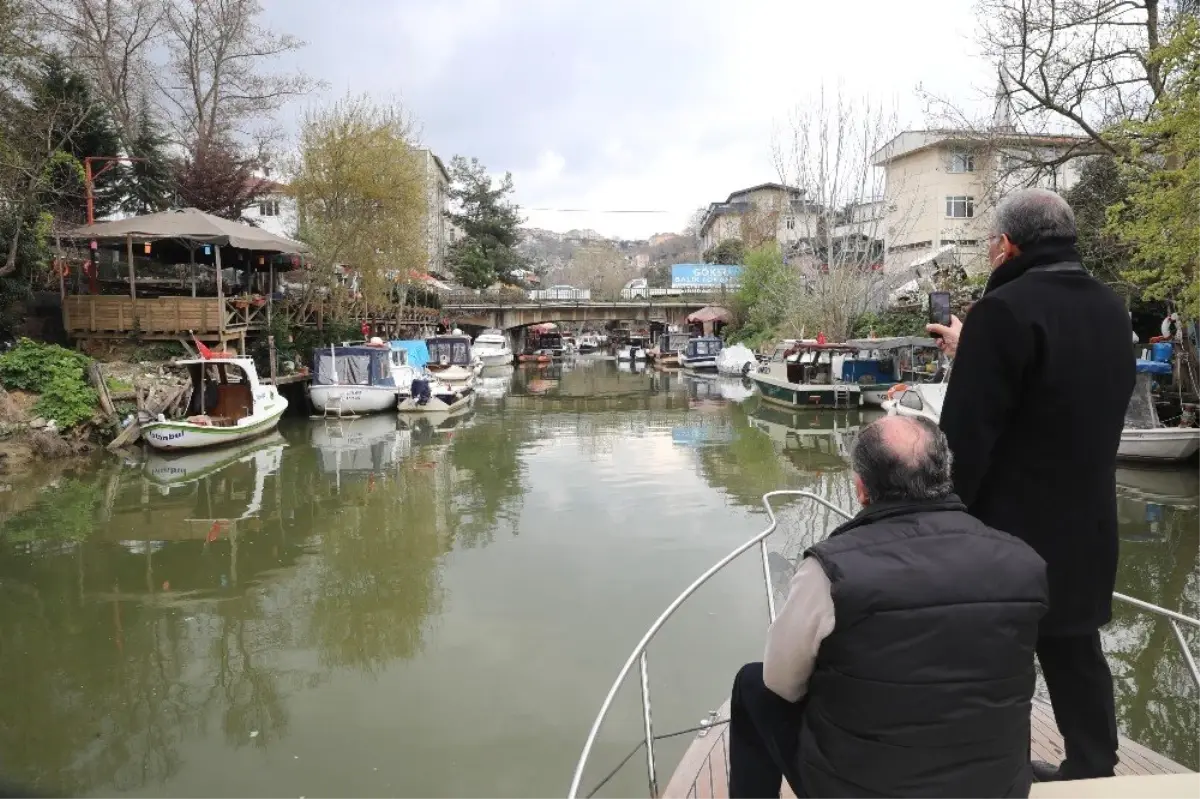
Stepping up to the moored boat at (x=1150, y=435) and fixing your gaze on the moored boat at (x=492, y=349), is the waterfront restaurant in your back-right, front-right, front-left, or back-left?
front-left

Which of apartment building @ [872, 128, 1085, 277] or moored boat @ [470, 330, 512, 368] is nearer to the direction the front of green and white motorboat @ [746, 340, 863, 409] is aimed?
the moored boat

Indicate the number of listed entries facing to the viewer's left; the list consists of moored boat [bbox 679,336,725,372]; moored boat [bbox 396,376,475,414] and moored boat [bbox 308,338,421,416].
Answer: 1

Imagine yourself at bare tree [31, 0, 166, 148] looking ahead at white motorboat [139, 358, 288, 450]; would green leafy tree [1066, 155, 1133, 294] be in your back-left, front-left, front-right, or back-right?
front-left

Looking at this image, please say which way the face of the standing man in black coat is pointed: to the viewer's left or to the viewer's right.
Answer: to the viewer's left

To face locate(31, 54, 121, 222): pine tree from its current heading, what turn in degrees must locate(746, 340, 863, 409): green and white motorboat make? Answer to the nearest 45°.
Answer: approximately 45° to its left

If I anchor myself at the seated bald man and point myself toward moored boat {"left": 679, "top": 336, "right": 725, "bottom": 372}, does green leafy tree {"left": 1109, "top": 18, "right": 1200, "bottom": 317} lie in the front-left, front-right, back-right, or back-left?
front-right

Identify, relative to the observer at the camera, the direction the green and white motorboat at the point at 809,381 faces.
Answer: facing away from the viewer and to the left of the viewer
